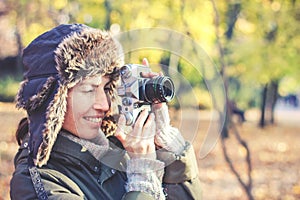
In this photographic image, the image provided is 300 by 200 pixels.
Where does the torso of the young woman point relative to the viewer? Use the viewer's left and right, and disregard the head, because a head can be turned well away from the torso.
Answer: facing the viewer and to the right of the viewer
